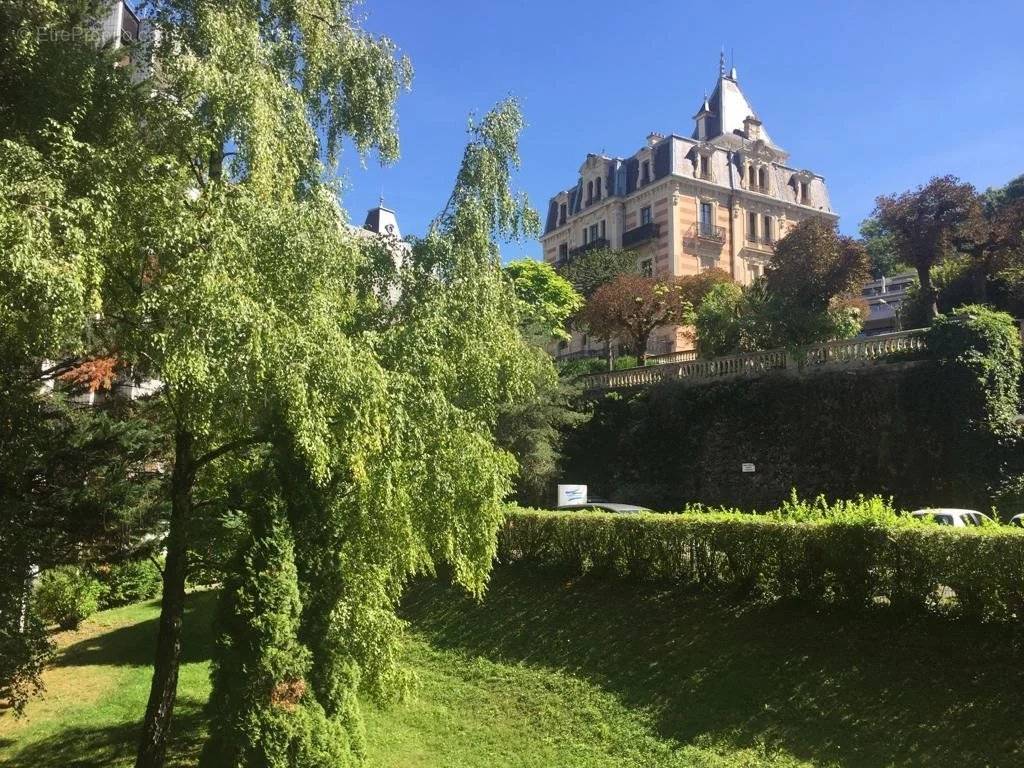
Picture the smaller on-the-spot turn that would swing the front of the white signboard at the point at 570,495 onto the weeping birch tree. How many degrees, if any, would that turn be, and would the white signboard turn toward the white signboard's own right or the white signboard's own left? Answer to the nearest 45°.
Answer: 0° — it already faces it

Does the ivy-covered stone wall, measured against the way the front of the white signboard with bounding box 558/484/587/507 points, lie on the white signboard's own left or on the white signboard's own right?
on the white signboard's own left

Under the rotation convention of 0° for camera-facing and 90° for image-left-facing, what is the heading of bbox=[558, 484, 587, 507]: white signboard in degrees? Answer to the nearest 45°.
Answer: approximately 0°

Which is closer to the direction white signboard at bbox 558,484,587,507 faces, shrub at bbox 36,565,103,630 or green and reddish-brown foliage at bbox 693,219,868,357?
the shrub

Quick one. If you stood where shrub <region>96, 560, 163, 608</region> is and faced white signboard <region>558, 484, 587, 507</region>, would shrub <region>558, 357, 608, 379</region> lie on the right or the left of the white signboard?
left

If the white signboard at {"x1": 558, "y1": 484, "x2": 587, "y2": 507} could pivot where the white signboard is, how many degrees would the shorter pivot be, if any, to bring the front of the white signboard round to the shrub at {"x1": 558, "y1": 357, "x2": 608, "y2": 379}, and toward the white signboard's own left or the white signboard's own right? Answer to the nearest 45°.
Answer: approximately 180°

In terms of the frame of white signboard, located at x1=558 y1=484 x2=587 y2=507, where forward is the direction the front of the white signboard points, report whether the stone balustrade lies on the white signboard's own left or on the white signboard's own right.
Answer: on the white signboard's own left

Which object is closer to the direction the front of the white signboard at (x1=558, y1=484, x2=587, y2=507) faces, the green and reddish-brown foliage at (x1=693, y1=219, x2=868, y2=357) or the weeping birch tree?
the weeping birch tree

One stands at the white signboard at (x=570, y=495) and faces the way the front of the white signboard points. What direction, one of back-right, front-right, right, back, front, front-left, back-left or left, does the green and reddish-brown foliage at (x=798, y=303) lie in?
back-left

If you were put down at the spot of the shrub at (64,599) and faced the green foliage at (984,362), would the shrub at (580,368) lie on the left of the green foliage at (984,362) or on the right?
left
